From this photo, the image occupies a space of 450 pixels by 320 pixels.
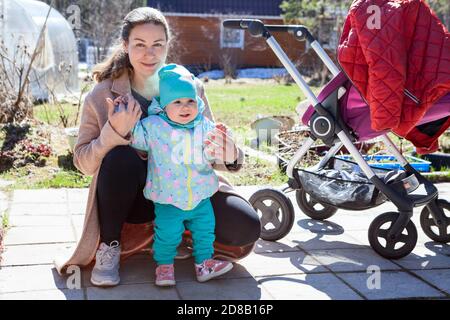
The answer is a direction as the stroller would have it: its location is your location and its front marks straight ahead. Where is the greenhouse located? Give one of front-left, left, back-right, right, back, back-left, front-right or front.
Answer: back

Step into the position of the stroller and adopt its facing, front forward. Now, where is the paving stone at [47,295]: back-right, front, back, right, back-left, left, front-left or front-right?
right

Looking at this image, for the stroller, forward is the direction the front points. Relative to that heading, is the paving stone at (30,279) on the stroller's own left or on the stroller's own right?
on the stroller's own right

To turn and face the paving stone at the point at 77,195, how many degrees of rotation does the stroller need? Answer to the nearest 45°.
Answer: approximately 135° to its right

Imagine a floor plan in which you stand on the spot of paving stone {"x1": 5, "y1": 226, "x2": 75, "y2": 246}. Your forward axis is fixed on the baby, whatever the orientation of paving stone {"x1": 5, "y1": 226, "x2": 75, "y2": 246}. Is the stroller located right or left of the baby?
left

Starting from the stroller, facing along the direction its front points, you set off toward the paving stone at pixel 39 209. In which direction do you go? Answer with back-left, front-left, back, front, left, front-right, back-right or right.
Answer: back-right

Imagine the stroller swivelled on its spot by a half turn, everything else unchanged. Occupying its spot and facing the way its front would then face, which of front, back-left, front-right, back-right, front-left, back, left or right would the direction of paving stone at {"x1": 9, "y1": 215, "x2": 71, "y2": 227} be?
front-left

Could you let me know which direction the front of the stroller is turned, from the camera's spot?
facing the viewer and to the right of the viewer

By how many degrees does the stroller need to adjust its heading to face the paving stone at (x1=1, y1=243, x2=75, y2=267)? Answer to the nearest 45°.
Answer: approximately 135° to its right

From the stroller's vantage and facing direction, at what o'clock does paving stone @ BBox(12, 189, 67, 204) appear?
The paving stone is roughly at 5 o'clock from the stroller.
